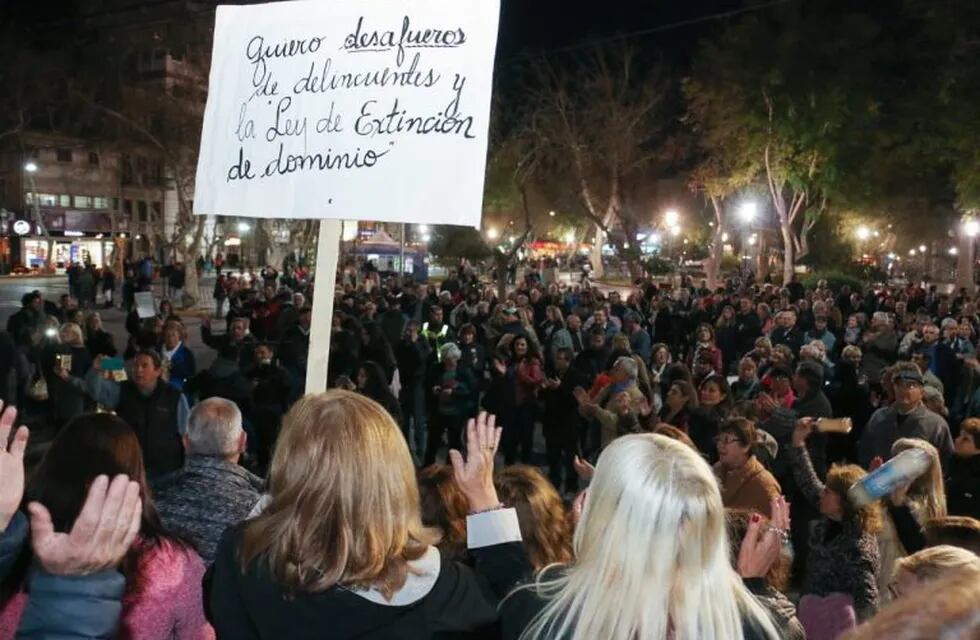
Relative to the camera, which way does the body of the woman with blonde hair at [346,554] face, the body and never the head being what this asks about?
away from the camera

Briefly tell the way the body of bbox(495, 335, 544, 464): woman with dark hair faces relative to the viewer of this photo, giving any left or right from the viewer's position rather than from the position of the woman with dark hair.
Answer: facing the viewer and to the left of the viewer

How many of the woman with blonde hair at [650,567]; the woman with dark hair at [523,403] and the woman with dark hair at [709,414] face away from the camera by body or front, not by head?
1

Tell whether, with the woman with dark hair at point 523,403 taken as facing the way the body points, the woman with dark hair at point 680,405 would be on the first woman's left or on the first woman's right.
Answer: on the first woman's left

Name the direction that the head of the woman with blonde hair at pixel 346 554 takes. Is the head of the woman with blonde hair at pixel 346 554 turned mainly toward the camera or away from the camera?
away from the camera

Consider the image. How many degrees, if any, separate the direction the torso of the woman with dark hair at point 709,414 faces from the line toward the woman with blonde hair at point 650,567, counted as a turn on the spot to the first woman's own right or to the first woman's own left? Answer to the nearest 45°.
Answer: approximately 45° to the first woman's own left

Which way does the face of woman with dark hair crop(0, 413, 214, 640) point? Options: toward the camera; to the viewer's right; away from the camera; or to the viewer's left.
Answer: away from the camera

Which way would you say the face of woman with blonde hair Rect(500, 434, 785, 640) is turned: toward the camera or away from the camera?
away from the camera

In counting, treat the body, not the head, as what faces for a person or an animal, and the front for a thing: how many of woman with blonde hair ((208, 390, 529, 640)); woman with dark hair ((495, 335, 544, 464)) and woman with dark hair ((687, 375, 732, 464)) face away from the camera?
1

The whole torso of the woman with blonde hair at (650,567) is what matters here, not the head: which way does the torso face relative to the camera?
away from the camera

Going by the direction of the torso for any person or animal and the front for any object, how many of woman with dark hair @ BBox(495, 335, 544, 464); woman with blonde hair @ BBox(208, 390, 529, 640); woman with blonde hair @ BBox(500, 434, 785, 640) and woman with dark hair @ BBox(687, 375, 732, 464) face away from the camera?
2

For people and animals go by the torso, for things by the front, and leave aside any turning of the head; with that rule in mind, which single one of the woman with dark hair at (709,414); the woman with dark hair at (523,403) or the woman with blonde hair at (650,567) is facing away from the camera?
the woman with blonde hair

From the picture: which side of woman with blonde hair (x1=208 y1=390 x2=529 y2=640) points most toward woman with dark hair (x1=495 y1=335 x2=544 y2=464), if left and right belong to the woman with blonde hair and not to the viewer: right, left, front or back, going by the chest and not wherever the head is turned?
front

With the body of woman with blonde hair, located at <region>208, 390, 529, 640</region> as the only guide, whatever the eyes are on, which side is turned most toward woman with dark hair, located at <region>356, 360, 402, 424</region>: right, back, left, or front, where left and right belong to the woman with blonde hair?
front

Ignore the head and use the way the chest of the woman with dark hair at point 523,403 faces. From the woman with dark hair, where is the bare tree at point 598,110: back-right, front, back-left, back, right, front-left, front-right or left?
back-right

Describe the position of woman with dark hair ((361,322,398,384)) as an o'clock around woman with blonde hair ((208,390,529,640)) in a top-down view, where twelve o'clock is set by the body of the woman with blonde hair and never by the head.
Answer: The woman with dark hair is roughly at 12 o'clock from the woman with blonde hair.

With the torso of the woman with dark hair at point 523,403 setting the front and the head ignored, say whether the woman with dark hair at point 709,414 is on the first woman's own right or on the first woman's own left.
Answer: on the first woman's own left

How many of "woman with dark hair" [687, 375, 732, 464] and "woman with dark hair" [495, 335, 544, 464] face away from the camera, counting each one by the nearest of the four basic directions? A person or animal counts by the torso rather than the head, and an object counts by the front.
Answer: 0
